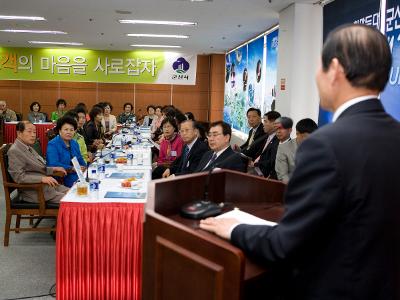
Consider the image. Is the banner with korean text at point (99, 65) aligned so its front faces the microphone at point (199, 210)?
yes

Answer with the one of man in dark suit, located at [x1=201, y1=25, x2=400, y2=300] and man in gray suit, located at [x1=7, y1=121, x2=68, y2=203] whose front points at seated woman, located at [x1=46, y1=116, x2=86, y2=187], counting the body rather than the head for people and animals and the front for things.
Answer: the man in dark suit

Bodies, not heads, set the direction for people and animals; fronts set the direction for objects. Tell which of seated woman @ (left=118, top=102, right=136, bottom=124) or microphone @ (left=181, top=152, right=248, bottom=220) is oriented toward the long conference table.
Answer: the seated woman

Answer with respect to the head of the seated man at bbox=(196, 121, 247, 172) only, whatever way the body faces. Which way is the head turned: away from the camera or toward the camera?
toward the camera

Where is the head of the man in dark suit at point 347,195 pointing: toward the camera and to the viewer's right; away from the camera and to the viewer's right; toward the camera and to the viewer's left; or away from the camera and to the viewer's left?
away from the camera and to the viewer's left

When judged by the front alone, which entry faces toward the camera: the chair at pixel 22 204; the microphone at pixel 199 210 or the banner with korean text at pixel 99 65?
the banner with korean text

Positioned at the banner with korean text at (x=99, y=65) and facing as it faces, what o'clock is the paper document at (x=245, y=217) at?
The paper document is roughly at 12 o'clock from the banner with korean text.

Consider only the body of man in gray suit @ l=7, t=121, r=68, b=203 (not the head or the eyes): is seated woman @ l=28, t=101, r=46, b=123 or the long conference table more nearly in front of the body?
the long conference table

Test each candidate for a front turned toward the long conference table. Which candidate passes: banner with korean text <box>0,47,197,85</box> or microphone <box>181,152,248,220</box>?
the banner with korean text

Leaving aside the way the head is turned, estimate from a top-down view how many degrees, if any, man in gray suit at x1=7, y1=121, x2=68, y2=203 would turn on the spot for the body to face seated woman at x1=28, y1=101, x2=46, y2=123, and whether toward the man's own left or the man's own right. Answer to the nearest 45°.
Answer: approximately 135° to the man's own left

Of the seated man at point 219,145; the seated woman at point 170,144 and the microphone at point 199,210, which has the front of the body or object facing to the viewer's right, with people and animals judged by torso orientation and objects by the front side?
the microphone

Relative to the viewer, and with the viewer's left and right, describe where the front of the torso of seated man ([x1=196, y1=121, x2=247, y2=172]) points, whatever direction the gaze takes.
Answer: facing the viewer and to the left of the viewer

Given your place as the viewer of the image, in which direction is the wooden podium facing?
facing away from the viewer and to the left of the viewer

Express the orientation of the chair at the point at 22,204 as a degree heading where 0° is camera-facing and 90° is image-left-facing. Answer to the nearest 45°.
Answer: approximately 270°

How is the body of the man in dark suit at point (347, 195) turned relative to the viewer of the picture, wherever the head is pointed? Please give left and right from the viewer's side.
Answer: facing away from the viewer and to the left of the viewer

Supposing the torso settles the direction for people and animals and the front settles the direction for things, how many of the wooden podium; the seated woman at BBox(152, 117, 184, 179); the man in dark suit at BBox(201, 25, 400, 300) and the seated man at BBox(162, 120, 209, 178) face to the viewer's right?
0

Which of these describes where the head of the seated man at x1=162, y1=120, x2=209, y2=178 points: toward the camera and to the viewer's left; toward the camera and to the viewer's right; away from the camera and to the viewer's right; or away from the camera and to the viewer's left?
toward the camera and to the viewer's left

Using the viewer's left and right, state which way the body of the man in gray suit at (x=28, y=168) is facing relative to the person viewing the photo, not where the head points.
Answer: facing the viewer and to the right of the viewer

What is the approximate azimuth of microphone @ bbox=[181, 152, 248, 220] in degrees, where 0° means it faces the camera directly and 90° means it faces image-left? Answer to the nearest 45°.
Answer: approximately 270°

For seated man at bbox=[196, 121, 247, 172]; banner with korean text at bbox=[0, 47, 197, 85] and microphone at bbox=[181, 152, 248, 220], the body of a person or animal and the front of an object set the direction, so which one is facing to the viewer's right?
the microphone

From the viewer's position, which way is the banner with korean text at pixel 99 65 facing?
facing the viewer
